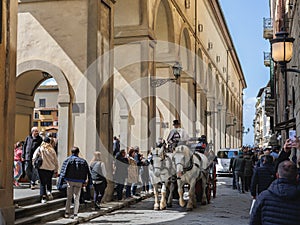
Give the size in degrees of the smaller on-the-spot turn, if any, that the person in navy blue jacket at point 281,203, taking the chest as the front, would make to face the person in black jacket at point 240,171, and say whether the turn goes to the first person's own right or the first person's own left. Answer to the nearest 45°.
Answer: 0° — they already face them

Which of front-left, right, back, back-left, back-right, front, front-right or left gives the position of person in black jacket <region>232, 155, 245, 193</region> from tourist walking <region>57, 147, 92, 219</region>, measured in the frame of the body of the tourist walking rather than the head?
front-right

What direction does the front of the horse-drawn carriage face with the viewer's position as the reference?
facing the viewer and to the left of the viewer

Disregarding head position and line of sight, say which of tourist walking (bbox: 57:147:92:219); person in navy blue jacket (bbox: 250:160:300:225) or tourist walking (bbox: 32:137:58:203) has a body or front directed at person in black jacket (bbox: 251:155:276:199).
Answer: person in navy blue jacket (bbox: 250:160:300:225)

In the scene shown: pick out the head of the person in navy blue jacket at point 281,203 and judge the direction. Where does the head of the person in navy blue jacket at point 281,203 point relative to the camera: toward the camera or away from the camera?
away from the camera

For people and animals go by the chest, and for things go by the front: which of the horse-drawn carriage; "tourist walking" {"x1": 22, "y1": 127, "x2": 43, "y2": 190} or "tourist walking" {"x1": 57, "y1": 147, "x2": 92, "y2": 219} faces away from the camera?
"tourist walking" {"x1": 57, "y1": 147, "x2": 92, "y2": 219}

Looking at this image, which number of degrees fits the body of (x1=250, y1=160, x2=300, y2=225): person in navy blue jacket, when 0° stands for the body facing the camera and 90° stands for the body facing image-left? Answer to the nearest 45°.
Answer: approximately 180°

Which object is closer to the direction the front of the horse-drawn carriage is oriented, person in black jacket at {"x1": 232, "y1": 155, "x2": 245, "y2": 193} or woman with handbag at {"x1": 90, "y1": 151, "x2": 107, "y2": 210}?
the woman with handbag

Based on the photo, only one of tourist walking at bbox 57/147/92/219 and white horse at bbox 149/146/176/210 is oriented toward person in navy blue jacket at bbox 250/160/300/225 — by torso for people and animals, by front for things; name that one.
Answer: the white horse

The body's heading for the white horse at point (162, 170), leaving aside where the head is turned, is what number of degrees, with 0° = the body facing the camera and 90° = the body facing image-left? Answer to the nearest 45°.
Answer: approximately 0°
